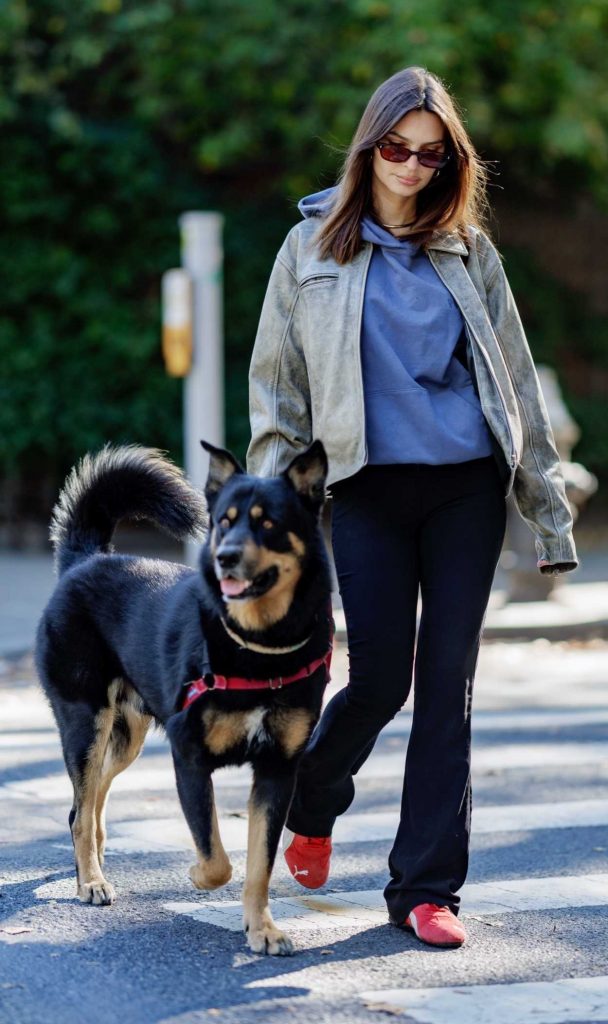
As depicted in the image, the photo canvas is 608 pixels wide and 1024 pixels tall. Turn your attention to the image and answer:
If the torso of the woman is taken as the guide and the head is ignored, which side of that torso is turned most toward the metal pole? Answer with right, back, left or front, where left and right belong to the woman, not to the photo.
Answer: back

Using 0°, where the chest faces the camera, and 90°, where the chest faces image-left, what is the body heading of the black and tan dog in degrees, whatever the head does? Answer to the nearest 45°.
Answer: approximately 315°

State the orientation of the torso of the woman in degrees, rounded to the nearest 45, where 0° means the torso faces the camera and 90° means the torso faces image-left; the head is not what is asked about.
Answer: approximately 0°

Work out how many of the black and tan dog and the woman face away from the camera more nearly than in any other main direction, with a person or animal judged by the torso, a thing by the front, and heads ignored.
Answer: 0
